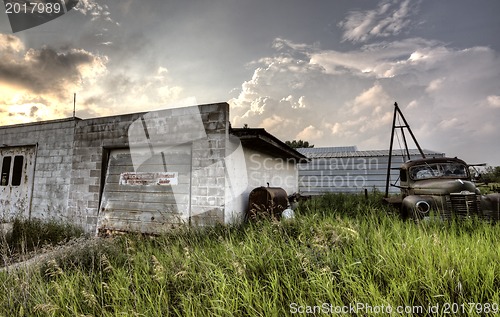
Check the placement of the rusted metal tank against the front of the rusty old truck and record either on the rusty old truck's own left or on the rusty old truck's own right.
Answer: on the rusty old truck's own right

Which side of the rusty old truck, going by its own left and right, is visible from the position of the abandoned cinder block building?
right

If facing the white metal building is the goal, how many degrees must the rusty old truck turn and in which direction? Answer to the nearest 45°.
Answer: approximately 180°
